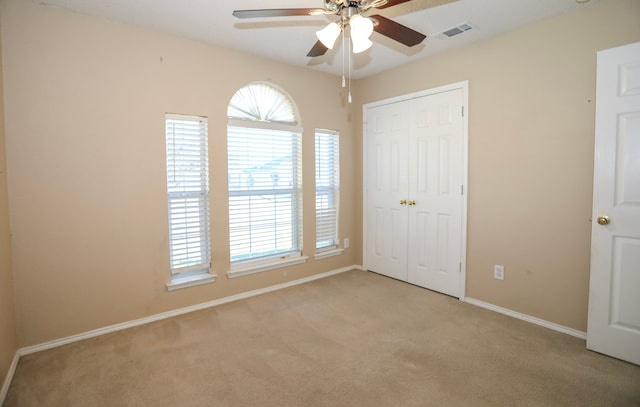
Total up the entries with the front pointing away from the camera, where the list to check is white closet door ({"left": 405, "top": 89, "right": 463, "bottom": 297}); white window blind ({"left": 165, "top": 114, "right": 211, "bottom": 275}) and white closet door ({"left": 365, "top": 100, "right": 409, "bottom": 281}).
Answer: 0

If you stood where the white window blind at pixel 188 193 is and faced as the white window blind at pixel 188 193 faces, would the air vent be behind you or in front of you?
in front

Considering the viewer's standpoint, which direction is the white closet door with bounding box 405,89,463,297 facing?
facing the viewer and to the left of the viewer

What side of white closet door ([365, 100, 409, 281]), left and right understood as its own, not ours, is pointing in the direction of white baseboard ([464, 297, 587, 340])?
left

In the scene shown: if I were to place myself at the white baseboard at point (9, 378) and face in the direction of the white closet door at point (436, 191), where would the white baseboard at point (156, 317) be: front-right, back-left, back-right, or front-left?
front-left

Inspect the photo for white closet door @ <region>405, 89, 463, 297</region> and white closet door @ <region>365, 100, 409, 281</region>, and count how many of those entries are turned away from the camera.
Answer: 0

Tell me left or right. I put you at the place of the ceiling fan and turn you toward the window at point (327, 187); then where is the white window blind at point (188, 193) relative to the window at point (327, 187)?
left

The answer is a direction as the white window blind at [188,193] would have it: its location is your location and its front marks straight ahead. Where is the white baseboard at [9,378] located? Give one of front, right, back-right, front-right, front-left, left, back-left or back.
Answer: right

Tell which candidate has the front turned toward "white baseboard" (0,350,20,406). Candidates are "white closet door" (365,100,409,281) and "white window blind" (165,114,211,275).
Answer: the white closet door

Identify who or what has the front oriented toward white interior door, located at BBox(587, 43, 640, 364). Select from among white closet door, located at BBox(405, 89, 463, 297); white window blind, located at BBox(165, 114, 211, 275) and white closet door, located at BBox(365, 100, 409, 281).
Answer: the white window blind

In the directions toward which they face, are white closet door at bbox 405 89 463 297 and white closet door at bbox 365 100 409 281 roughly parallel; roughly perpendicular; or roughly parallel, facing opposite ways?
roughly parallel

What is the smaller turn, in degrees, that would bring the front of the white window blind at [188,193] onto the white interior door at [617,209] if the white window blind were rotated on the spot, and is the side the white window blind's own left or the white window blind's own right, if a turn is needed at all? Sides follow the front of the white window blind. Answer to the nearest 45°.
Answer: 0° — it already faces it

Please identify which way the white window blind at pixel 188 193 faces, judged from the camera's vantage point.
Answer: facing the viewer and to the right of the viewer

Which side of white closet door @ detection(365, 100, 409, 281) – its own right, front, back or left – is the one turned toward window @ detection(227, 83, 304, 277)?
front

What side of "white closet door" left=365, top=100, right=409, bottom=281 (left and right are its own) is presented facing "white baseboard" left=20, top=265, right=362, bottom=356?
front

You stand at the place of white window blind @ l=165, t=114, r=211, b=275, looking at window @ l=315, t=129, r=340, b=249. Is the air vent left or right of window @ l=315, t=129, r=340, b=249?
right

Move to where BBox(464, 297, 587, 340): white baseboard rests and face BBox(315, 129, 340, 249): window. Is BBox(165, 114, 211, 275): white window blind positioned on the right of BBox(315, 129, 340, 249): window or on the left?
left
